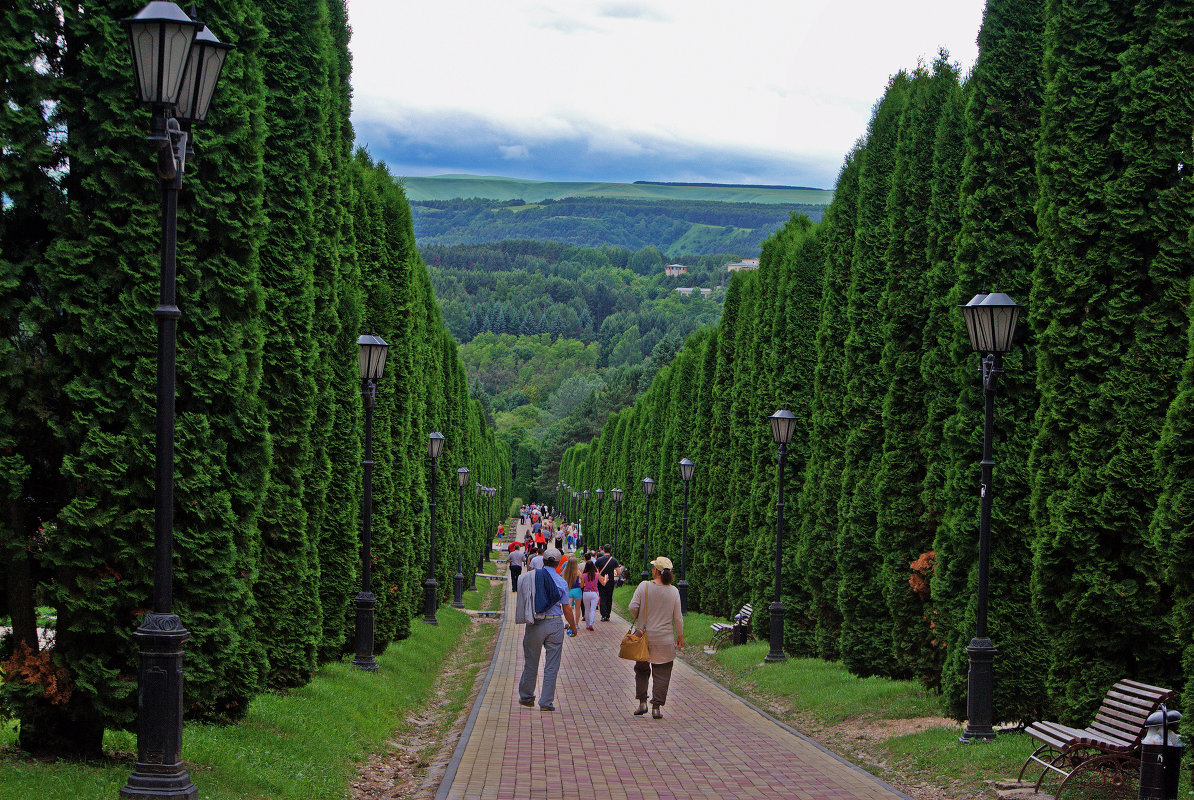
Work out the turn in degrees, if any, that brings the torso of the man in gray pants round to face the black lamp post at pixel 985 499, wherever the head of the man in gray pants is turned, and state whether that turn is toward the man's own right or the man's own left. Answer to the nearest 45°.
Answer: approximately 135° to the man's own right

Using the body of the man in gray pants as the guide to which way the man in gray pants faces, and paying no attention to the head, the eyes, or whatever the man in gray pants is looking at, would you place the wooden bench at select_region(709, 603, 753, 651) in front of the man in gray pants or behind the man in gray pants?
in front

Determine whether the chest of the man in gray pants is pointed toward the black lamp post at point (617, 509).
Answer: yes

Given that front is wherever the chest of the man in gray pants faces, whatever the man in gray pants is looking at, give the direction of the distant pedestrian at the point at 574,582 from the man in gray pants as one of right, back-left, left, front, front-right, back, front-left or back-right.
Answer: front

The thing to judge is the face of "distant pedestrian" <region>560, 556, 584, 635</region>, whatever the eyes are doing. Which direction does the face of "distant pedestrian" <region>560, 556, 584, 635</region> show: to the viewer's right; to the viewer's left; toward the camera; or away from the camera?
away from the camera

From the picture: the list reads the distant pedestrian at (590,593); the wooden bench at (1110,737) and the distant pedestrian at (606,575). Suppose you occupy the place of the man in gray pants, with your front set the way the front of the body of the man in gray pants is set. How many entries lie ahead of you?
2

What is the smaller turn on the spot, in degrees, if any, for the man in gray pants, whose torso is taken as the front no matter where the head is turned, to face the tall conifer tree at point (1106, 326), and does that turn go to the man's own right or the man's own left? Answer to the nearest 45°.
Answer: approximately 135° to the man's own right

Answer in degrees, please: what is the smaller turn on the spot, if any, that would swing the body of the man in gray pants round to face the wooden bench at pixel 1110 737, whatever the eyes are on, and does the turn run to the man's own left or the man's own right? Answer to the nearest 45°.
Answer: approximately 135° to the man's own right

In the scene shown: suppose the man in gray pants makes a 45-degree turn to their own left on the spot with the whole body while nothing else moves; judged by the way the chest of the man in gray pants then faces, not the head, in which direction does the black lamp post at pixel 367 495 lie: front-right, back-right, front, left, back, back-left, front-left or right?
front

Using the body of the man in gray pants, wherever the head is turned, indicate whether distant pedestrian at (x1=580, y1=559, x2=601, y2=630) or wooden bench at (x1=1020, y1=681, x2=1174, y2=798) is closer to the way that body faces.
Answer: the distant pedestrian

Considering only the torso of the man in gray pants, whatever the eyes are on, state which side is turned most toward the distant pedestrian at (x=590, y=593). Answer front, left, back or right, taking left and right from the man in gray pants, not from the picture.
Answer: front

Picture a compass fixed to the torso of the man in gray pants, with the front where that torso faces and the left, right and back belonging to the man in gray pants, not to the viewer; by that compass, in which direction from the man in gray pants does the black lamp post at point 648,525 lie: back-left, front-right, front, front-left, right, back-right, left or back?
front

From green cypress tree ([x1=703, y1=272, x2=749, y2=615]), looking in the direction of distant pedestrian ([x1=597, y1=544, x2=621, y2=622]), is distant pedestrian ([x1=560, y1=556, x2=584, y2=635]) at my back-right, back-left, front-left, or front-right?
front-left

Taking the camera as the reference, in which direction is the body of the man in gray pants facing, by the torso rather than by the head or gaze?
away from the camera

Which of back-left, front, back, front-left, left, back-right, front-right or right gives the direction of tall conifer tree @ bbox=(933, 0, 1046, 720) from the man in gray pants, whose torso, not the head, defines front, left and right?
right

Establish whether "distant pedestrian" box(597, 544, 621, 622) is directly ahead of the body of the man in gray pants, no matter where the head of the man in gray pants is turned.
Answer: yes

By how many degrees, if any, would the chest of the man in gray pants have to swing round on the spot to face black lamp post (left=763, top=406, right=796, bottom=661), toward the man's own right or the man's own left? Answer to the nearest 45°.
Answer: approximately 45° to the man's own right
